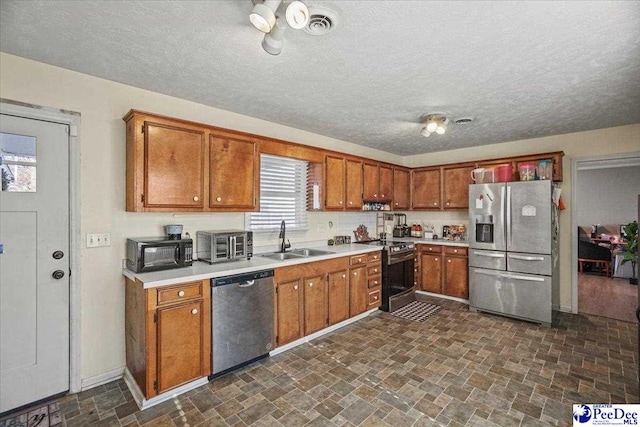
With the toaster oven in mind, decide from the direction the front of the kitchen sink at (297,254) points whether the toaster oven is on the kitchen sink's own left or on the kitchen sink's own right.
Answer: on the kitchen sink's own right

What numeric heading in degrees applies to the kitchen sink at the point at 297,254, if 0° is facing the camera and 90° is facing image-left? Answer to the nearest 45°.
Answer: approximately 315°

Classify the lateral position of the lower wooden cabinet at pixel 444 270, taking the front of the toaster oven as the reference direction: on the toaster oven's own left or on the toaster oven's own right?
on the toaster oven's own left

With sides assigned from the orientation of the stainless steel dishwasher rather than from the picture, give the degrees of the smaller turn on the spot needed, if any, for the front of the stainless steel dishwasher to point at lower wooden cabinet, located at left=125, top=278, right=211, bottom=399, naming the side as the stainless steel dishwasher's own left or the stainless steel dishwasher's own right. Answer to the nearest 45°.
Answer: approximately 135° to the stainless steel dishwasher's own right

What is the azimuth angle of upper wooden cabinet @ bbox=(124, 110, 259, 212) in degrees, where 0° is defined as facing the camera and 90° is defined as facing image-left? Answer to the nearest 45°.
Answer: approximately 315°

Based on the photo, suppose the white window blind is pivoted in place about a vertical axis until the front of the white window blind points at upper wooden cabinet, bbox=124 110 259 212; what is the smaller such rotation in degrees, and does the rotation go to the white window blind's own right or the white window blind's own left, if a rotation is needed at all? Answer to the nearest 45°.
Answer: approximately 90° to the white window blind's own right

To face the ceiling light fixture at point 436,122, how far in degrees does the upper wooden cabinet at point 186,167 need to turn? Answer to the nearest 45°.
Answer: approximately 45° to its left

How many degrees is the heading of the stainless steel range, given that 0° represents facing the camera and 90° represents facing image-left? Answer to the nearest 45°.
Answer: approximately 315°
